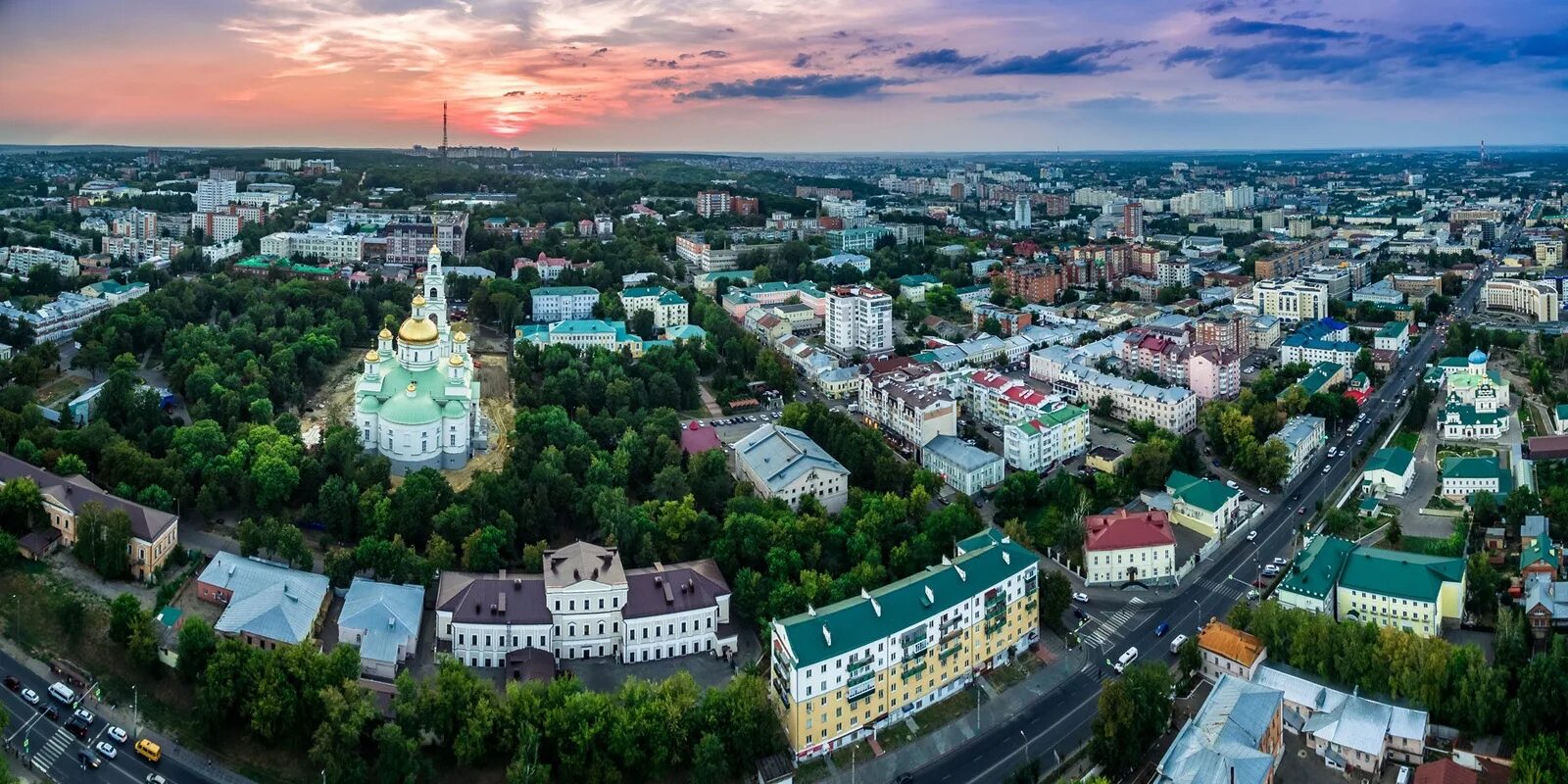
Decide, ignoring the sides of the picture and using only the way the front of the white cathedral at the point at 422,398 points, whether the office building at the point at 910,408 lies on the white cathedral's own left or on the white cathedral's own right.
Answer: on the white cathedral's own right

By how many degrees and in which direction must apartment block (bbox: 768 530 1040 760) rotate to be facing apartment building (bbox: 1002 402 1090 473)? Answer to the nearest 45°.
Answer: approximately 135° to its left

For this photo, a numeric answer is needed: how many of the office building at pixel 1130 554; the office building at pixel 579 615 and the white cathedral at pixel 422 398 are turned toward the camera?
2

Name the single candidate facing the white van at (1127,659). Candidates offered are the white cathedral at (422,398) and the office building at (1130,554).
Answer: the office building

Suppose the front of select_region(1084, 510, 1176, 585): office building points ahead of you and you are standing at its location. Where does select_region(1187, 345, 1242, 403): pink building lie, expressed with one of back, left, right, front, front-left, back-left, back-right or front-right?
back

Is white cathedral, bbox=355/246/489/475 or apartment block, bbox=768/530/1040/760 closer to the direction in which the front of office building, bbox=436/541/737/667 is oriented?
the apartment block

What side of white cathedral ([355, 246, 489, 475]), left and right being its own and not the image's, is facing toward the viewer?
back

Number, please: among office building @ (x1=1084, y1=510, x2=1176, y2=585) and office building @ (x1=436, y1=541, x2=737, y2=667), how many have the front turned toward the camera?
2

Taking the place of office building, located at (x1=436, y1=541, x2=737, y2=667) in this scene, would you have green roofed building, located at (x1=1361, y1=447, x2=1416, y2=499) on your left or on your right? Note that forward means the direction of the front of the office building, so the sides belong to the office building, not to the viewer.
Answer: on your left

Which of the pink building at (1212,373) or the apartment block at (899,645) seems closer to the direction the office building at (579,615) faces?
the apartment block

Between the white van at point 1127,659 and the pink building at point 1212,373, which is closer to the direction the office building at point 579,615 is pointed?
the white van
